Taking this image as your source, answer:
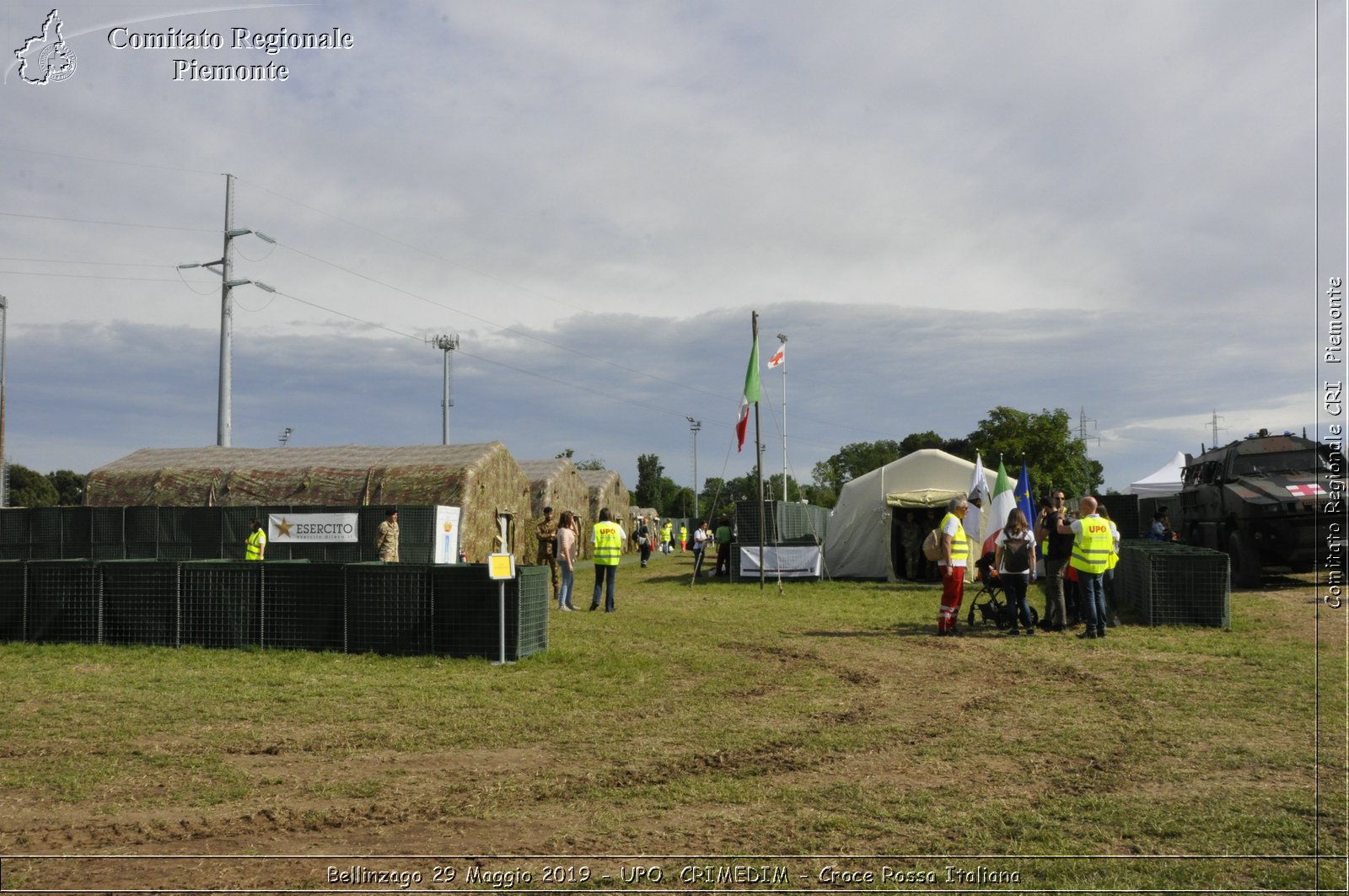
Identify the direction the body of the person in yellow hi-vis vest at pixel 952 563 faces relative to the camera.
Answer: to the viewer's right

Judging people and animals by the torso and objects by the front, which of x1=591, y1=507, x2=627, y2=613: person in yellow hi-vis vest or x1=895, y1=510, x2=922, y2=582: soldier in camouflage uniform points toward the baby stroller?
the soldier in camouflage uniform

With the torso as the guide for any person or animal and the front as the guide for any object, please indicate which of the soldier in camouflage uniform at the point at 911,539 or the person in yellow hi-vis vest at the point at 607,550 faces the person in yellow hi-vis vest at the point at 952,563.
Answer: the soldier in camouflage uniform

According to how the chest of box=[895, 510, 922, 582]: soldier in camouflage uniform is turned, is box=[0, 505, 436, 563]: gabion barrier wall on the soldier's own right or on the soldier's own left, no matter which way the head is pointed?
on the soldier's own right

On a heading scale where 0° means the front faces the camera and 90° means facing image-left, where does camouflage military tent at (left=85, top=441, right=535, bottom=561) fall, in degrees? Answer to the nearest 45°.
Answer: approximately 270°

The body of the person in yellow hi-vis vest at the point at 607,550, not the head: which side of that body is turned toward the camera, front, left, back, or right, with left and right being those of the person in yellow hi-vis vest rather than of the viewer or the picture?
back

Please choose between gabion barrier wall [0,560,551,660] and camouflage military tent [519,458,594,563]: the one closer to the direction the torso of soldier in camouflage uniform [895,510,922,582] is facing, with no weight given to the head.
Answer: the gabion barrier wall

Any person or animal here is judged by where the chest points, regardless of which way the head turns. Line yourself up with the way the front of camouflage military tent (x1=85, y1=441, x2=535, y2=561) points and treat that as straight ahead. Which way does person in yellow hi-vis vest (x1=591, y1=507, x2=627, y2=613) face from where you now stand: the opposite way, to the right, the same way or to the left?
to the left
